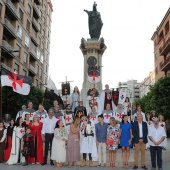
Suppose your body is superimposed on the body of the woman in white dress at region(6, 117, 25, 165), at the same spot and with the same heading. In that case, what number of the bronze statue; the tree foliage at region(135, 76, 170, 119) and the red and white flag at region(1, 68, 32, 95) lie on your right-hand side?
0

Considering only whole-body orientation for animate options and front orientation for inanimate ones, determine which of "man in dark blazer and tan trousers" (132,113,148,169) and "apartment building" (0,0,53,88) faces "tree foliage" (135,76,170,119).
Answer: the apartment building

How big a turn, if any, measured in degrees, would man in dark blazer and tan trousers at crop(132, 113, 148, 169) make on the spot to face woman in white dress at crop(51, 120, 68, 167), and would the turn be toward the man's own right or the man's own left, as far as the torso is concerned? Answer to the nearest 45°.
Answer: approximately 90° to the man's own right

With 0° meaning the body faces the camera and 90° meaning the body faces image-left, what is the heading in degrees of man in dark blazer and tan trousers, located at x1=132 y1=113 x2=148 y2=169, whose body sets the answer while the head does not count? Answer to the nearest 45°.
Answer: approximately 0°

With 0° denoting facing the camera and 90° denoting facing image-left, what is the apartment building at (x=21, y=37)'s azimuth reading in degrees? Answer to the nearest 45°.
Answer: approximately 315°

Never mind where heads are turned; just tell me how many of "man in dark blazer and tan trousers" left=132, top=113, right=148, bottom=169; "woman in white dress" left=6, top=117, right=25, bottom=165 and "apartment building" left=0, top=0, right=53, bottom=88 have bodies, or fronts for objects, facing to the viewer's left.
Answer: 0

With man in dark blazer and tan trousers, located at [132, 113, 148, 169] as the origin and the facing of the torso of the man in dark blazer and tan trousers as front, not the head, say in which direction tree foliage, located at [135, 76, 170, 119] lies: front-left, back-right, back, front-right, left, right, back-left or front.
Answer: back

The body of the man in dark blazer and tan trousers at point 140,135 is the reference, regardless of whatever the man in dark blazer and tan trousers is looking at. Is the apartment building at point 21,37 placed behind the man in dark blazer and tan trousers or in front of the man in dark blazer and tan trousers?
behind

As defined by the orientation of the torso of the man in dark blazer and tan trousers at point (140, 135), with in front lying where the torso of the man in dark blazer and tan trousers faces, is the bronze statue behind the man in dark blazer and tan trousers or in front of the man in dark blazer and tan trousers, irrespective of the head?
behind

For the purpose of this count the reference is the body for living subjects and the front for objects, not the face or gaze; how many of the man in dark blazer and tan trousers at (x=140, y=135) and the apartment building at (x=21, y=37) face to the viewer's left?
0

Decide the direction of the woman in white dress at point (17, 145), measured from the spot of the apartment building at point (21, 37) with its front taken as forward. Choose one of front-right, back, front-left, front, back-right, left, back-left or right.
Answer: front-right

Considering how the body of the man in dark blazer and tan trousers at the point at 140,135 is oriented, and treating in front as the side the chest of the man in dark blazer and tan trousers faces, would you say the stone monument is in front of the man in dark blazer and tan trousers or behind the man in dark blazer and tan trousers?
behind

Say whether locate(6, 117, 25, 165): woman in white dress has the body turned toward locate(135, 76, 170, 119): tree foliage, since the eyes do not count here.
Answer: no

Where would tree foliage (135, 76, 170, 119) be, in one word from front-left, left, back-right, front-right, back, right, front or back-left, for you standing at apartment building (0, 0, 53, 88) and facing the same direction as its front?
front
